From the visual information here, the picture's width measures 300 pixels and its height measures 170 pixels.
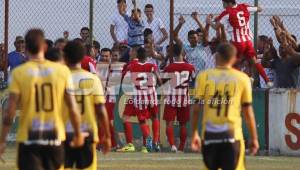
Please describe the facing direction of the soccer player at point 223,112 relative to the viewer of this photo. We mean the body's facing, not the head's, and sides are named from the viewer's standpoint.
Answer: facing away from the viewer

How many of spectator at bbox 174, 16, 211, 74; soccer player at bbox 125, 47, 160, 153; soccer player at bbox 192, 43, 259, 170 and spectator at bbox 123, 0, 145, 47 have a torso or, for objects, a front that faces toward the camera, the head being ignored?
2

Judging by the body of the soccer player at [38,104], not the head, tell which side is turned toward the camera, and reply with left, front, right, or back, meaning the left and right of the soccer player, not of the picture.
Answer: back

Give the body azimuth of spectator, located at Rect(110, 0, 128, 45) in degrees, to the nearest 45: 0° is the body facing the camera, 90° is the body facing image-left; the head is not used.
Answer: approximately 315°

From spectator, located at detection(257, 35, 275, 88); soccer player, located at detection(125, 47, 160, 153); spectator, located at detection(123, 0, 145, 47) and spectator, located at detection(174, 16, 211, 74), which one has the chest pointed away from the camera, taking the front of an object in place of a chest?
the soccer player

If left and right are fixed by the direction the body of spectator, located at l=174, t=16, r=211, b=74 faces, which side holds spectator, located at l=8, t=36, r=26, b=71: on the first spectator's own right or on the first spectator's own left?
on the first spectator's own right

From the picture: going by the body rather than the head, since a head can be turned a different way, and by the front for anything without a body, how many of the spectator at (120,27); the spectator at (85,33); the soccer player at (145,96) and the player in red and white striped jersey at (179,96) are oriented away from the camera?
2

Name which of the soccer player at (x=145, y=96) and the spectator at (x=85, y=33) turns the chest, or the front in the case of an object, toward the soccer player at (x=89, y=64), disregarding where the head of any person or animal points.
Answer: the spectator at (x=85, y=33)

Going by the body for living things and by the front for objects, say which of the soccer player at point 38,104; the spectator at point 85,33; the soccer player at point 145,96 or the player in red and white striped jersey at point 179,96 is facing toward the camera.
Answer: the spectator

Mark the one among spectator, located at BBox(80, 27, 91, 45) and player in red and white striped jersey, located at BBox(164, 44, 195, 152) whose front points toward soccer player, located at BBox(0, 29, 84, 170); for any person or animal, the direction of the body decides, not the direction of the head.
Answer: the spectator

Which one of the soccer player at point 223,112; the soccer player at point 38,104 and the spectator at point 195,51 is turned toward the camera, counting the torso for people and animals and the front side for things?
the spectator

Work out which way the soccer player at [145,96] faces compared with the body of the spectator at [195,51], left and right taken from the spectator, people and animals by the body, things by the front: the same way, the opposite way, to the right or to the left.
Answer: the opposite way

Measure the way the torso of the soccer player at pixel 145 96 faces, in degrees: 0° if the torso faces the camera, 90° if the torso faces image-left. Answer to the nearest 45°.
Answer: approximately 180°

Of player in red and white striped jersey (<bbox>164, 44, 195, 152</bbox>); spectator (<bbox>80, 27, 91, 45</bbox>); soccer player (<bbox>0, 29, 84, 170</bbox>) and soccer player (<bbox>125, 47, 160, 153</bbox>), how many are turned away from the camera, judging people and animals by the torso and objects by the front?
3
